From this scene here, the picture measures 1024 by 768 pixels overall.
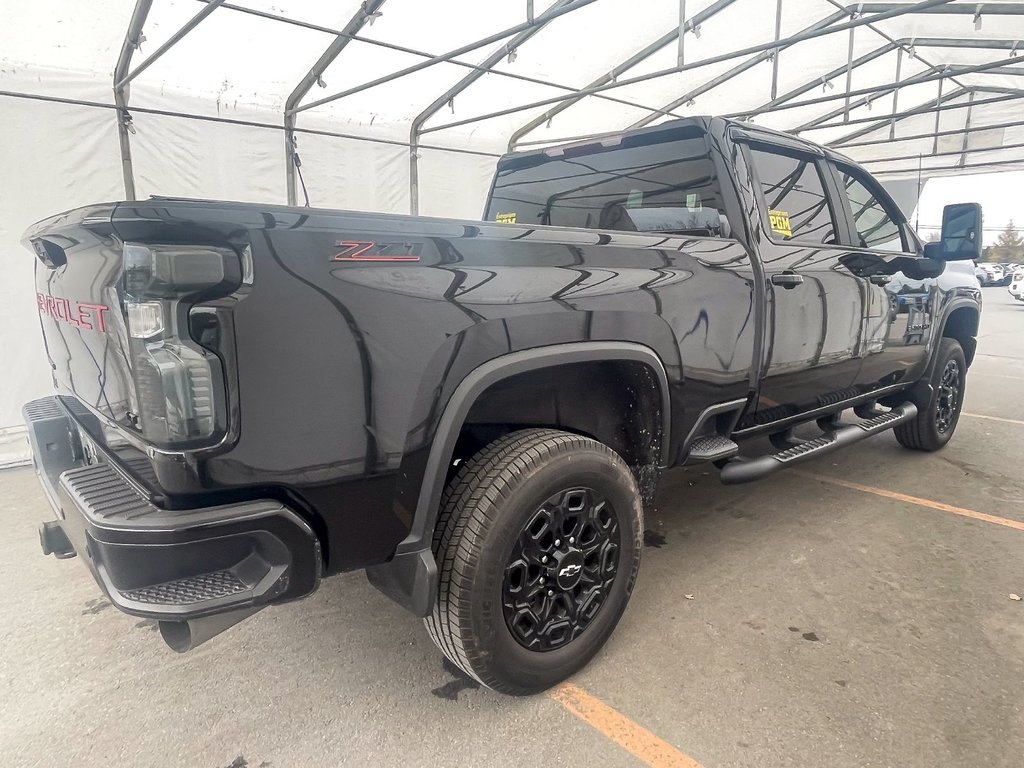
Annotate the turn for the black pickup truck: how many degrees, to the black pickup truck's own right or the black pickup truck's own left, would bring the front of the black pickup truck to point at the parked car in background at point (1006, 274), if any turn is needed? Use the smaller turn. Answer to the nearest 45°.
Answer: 0° — it already faces it

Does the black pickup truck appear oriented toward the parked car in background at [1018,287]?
yes

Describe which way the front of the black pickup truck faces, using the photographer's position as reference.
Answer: facing away from the viewer and to the right of the viewer
